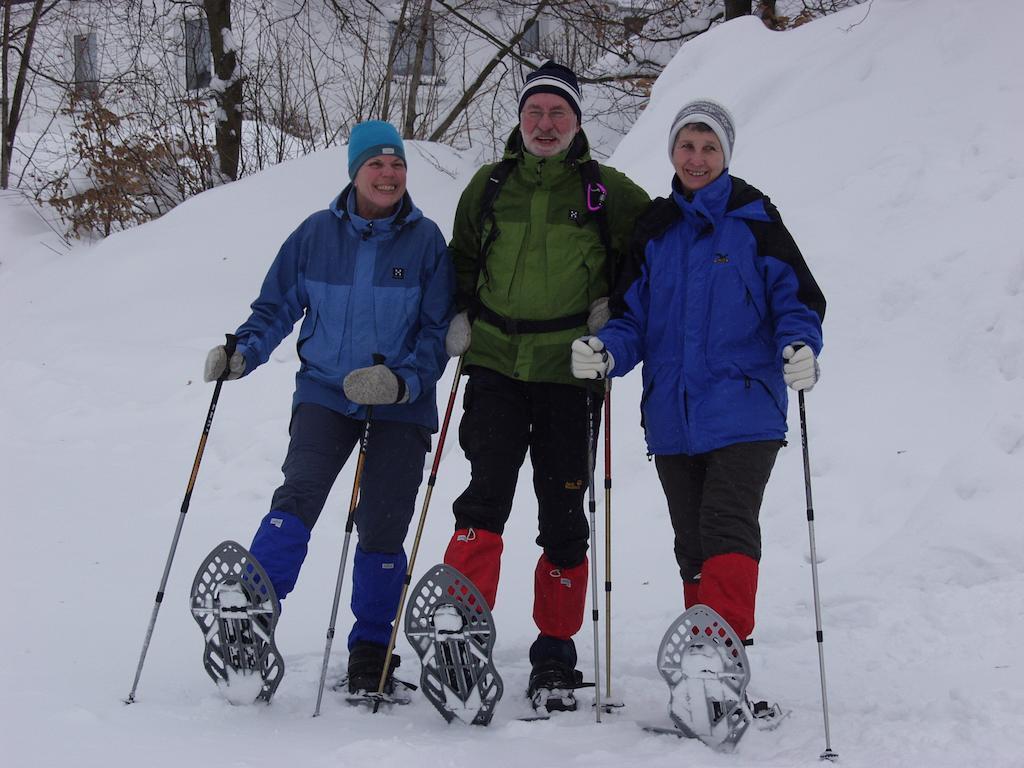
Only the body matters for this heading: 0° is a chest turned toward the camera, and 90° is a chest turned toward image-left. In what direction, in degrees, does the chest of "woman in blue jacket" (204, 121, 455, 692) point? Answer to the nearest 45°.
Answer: approximately 0°

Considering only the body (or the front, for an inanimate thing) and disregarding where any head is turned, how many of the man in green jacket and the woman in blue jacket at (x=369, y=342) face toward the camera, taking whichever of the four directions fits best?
2

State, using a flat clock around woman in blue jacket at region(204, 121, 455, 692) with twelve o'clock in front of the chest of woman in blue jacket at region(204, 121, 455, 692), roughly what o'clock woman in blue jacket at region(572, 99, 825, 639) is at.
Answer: woman in blue jacket at region(572, 99, 825, 639) is roughly at 10 o'clock from woman in blue jacket at region(204, 121, 455, 692).

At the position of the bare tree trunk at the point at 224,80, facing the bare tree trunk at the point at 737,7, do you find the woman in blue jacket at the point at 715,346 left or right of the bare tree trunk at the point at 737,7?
right
